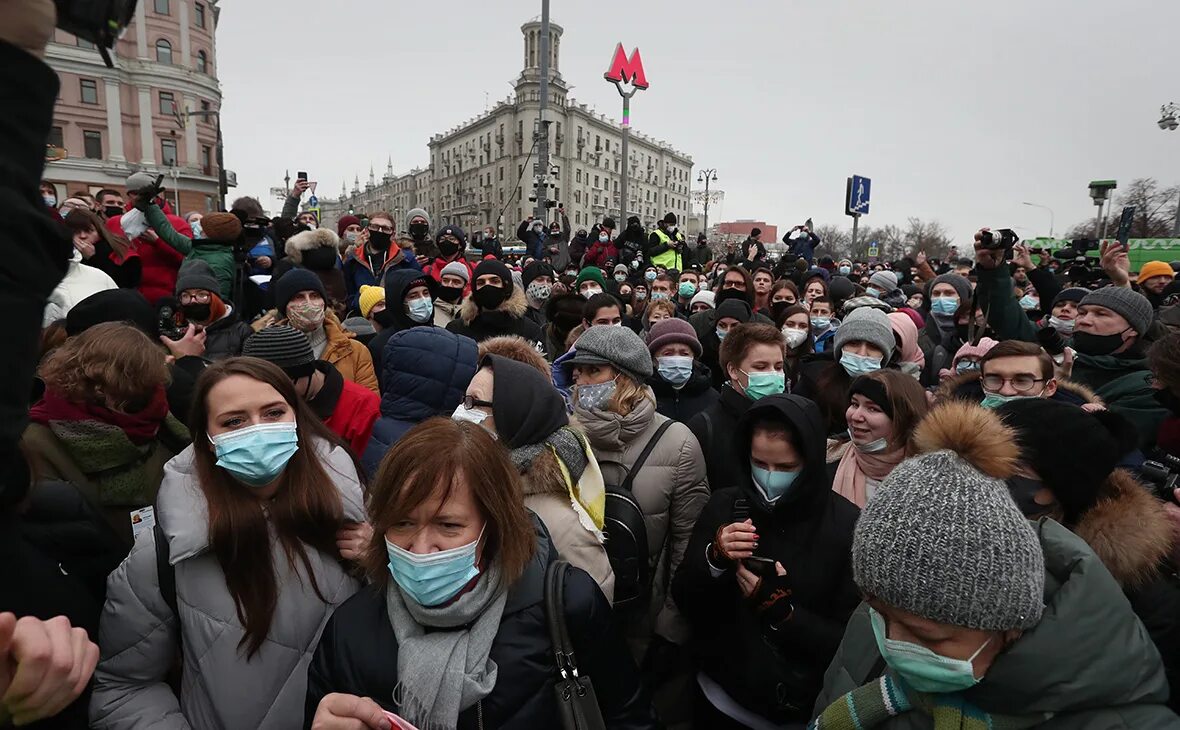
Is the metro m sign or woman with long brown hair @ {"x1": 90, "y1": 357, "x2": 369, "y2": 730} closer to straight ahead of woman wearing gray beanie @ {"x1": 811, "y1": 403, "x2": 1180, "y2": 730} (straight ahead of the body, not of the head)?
the woman with long brown hair

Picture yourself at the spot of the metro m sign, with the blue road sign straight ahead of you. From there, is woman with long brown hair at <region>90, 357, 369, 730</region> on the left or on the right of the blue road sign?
right

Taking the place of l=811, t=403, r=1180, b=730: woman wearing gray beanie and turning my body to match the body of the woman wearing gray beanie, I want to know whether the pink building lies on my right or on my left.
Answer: on my right

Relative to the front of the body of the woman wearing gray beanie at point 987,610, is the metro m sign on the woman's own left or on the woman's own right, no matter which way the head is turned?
on the woman's own right

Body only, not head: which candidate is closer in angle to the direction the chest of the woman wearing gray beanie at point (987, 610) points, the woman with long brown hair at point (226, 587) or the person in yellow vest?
the woman with long brown hair

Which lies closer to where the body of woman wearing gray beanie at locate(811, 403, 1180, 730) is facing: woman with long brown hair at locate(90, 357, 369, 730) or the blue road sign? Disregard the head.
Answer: the woman with long brown hair

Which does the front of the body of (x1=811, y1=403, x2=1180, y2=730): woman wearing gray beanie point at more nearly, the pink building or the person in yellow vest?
the pink building

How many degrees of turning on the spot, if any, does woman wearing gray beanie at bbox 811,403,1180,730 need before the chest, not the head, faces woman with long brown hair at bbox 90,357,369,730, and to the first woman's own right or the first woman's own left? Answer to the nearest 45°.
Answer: approximately 45° to the first woman's own right

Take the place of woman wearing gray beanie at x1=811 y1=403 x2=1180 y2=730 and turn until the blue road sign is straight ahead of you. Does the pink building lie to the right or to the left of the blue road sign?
left

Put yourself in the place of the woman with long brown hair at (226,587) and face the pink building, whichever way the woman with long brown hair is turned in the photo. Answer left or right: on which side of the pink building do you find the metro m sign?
right

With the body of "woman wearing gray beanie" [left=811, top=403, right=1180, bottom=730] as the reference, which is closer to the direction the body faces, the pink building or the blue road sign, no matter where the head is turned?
the pink building

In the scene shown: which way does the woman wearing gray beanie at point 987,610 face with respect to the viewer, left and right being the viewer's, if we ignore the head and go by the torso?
facing the viewer and to the left of the viewer
